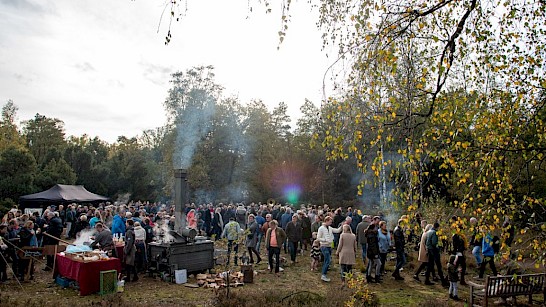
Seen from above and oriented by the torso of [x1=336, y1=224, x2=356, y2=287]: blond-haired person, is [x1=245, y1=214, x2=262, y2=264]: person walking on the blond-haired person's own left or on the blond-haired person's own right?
on the blond-haired person's own left

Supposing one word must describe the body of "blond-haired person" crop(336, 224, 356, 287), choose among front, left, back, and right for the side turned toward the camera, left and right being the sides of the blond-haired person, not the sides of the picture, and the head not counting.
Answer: back

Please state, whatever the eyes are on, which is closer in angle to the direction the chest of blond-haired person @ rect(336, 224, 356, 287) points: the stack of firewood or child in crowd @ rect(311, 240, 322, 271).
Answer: the child in crowd
